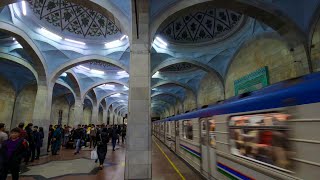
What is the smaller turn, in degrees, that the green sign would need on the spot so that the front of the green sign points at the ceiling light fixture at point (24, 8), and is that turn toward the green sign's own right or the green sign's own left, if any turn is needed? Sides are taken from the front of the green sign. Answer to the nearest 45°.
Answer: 0° — it already faces it

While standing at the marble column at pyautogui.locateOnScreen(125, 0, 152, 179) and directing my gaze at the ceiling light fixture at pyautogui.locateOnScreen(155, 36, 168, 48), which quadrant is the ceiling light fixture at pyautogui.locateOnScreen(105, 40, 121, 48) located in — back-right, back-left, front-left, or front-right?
front-left

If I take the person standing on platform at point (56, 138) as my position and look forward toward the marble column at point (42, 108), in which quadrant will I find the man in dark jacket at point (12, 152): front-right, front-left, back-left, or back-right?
back-left

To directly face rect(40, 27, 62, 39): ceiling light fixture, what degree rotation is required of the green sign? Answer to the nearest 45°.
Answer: approximately 45° to its right

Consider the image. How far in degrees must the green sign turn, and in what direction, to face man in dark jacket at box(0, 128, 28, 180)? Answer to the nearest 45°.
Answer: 0° — it already faces them

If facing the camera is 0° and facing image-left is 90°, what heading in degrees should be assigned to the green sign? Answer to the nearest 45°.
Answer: approximately 45°

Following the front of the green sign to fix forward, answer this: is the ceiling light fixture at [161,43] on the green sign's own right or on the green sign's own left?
on the green sign's own right

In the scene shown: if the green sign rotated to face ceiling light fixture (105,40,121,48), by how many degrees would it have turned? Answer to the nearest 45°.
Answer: approximately 45° to its right

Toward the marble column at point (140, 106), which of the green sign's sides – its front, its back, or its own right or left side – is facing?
front

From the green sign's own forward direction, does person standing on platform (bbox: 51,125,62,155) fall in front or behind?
in front
